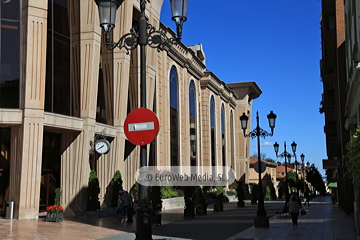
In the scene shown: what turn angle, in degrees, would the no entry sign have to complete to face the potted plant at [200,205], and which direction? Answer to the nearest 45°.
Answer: approximately 180°

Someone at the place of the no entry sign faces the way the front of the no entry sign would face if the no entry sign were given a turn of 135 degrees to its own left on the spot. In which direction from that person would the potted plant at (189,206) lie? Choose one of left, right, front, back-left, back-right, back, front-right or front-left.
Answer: front-left

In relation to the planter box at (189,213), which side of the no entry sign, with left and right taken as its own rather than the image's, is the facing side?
back

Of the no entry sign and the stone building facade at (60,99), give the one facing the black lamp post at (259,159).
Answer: the stone building facade

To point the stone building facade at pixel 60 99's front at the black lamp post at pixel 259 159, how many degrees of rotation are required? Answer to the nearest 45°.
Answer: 0° — it already faces it

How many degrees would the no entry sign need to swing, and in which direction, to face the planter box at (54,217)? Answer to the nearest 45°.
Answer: approximately 180°

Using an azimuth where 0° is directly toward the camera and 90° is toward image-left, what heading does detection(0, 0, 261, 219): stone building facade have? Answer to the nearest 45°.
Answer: approximately 315°

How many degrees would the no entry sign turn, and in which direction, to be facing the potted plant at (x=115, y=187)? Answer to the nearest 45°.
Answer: approximately 180°

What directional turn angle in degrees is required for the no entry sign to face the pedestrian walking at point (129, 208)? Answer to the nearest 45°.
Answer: approximately 180°
